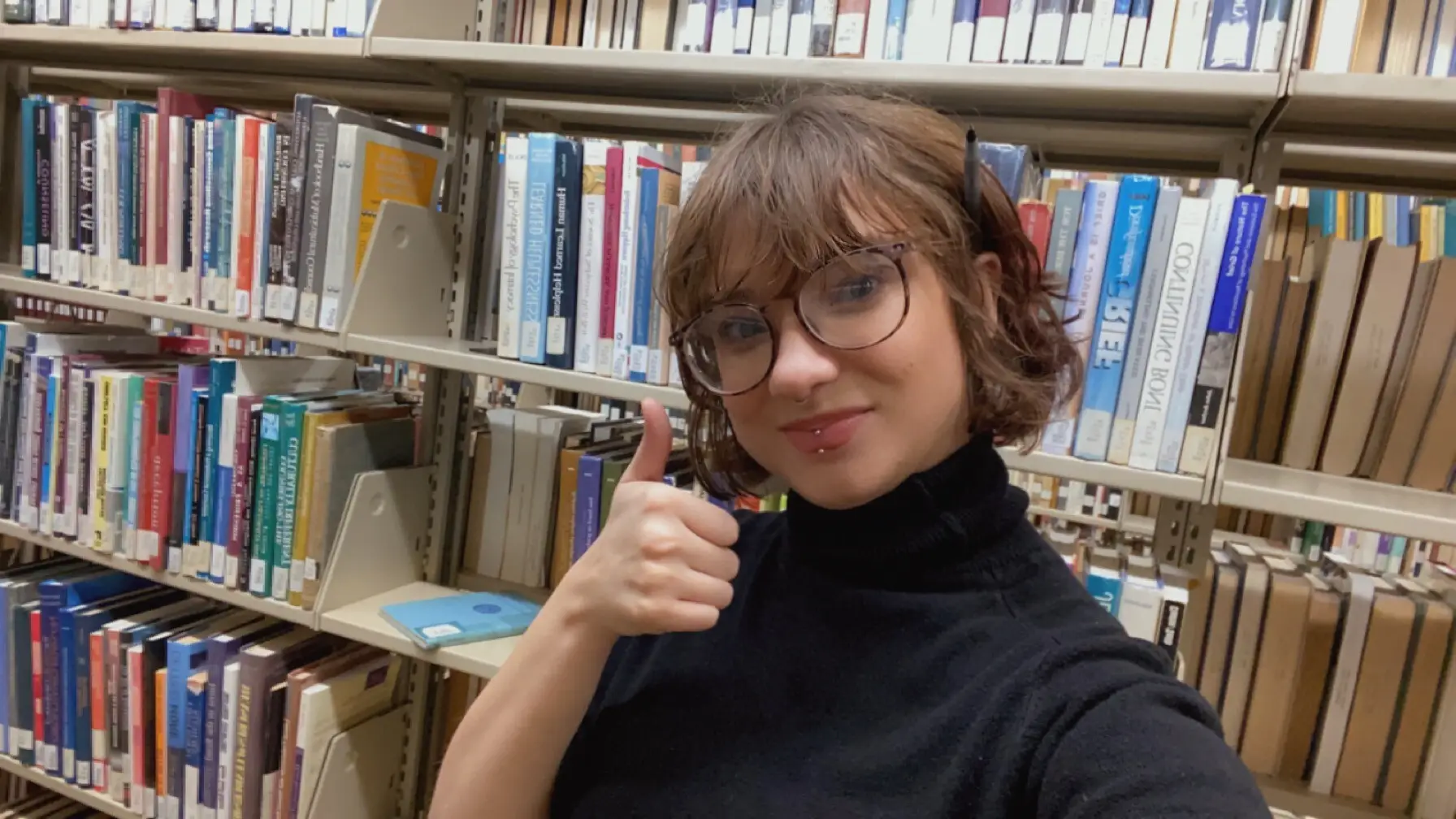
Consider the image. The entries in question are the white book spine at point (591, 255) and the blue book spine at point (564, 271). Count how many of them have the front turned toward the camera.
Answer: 2

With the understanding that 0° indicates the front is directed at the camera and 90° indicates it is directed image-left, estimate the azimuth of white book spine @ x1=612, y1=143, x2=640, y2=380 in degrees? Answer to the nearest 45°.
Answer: approximately 0°

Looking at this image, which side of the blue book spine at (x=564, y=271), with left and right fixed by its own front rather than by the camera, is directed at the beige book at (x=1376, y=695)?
left

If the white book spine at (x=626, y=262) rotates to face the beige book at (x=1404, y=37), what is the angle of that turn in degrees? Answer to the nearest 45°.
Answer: approximately 90° to its left

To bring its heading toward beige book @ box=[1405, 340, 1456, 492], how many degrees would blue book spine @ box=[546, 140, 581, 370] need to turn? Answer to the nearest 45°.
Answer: approximately 45° to its left

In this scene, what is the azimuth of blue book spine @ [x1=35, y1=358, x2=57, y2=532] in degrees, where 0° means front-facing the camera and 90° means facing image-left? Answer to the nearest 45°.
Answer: approximately 0°

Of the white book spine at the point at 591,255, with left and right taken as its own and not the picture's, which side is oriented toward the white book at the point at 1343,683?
left
